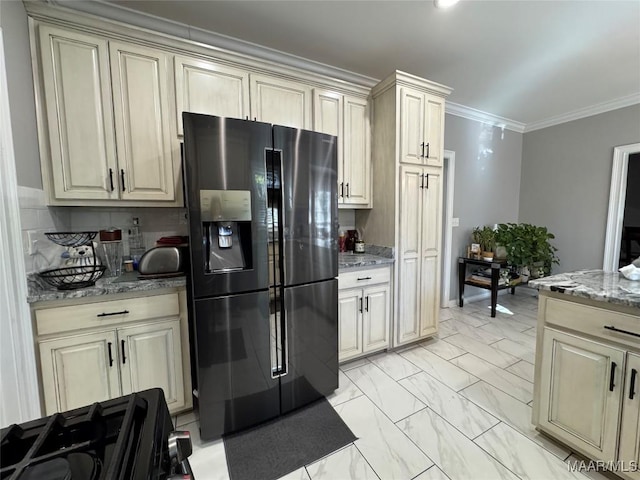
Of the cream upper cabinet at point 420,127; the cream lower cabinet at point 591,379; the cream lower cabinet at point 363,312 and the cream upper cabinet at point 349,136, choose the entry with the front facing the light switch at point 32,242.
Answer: the cream lower cabinet at point 591,379

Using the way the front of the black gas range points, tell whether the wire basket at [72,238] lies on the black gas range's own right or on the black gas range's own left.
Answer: on the black gas range's own left

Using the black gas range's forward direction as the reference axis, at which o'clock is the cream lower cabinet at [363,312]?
The cream lower cabinet is roughly at 11 o'clock from the black gas range.

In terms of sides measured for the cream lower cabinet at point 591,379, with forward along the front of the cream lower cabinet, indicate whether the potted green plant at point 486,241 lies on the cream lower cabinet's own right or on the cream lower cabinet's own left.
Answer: on the cream lower cabinet's own right

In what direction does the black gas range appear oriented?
to the viewer's right

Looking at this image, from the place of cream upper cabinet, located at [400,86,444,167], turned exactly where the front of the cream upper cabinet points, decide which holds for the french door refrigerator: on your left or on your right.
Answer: on your right

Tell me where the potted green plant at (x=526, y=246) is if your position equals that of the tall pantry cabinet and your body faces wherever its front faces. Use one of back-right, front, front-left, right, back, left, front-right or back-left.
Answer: left

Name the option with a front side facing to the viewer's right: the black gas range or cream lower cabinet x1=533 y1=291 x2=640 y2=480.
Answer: the black gas range

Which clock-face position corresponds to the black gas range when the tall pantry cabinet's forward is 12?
The black gas range is roughly at 2 o'clock from the tall pantry cabinet.

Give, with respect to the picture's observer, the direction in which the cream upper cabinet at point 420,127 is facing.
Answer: facing the viewer and to the right of the viewer

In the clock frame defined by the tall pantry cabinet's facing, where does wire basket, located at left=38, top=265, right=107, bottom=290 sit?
The wire basket is roughly at 3 o'clock from the tall pantry cabinet.

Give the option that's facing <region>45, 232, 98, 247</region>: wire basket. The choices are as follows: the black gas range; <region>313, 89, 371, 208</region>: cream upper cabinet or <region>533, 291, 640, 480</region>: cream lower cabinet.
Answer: the cream lower cabinet

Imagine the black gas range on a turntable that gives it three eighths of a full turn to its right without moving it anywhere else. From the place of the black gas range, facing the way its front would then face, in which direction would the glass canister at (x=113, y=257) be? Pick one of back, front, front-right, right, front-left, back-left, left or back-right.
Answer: back-right

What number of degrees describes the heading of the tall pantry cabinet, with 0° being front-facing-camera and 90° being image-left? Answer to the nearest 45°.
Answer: approximately 315°

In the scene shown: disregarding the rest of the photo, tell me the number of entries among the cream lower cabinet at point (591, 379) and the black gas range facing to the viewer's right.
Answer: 1
